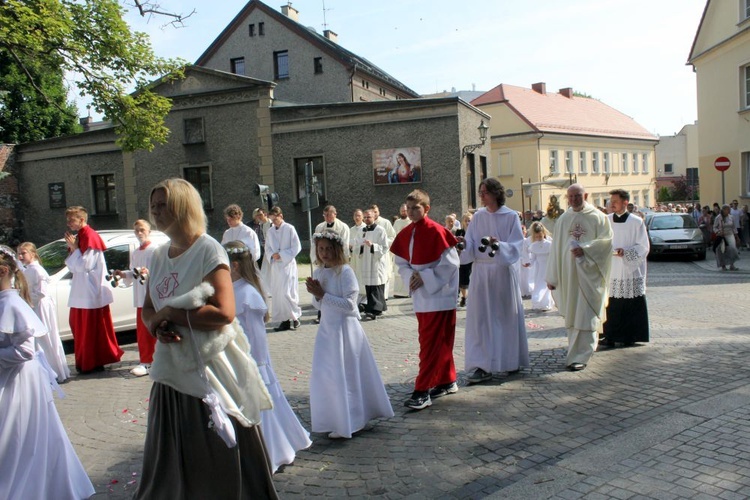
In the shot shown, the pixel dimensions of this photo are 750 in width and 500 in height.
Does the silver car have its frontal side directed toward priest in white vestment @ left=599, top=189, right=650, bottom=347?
yes

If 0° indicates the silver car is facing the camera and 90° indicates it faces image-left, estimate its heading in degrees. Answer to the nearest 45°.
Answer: approximately 0°

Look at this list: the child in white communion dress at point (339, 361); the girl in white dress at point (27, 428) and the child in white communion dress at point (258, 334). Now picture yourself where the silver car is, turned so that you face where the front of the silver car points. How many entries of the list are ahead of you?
3

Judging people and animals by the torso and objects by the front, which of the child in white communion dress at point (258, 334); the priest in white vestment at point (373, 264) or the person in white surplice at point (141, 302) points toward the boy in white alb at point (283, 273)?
the priest in white vestment

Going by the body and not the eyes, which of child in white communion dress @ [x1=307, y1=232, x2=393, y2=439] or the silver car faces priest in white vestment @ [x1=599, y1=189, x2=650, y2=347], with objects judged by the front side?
the silver car

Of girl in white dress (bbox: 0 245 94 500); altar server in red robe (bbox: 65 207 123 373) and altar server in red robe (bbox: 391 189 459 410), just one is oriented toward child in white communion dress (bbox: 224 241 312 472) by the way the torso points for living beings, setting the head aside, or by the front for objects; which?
altar server in red robe (bbox: 391 189 459 410)

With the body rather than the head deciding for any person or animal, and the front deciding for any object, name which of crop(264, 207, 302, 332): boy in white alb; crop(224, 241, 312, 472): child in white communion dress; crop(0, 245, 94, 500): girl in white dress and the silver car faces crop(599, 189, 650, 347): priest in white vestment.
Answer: the silver car

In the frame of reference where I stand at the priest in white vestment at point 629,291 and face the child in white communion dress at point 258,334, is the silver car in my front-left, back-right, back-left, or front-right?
back-right

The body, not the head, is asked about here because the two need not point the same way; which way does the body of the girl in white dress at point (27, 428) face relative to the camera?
to the viewer's left

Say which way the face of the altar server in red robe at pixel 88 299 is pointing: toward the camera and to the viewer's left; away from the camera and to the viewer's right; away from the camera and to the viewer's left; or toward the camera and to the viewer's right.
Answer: toward the camera and to the viewer's left
